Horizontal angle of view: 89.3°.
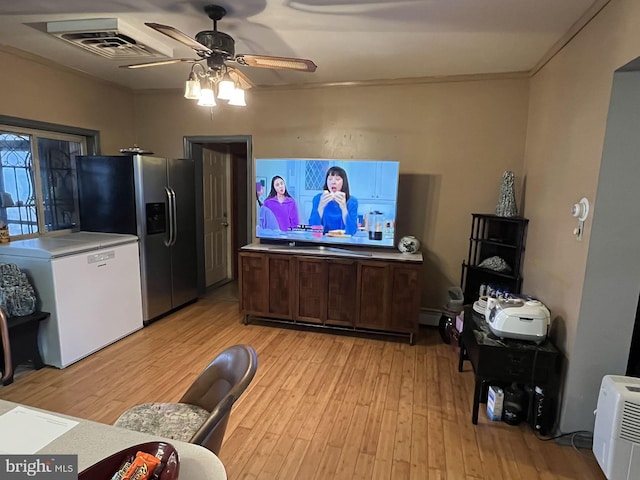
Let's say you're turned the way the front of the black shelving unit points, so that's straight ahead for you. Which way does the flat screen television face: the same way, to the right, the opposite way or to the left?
to the left

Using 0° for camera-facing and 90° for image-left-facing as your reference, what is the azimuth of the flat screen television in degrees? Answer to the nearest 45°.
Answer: approximately 0°

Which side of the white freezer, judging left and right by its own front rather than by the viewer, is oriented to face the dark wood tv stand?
front

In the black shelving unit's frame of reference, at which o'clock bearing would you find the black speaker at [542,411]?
The black speaker is roughly at 10 o'clock from the black shelving unit.

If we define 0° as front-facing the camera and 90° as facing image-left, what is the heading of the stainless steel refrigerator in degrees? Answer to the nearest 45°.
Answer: approximately 315°

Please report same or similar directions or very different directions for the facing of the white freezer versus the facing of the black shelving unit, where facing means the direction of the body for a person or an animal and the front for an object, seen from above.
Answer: very different directions

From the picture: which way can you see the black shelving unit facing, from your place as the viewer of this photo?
facing the viewer and to the left of the viewer

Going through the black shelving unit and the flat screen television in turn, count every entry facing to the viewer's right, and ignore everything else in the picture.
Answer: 0

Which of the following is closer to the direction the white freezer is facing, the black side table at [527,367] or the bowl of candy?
the black side table

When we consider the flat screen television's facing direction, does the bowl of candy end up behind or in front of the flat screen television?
in front

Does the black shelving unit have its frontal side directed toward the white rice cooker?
no

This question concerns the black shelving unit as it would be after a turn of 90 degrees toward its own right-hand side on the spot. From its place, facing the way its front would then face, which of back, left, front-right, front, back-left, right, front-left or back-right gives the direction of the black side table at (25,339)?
left

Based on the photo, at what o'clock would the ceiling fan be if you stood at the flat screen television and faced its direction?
The ceiling fan is roughly at 1 o'clock from the flat screen television.

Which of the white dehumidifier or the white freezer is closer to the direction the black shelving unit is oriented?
the white freezer

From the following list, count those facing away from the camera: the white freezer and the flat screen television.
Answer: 0

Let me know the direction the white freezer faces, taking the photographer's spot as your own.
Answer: facing the viewer and to the right of the viewer
